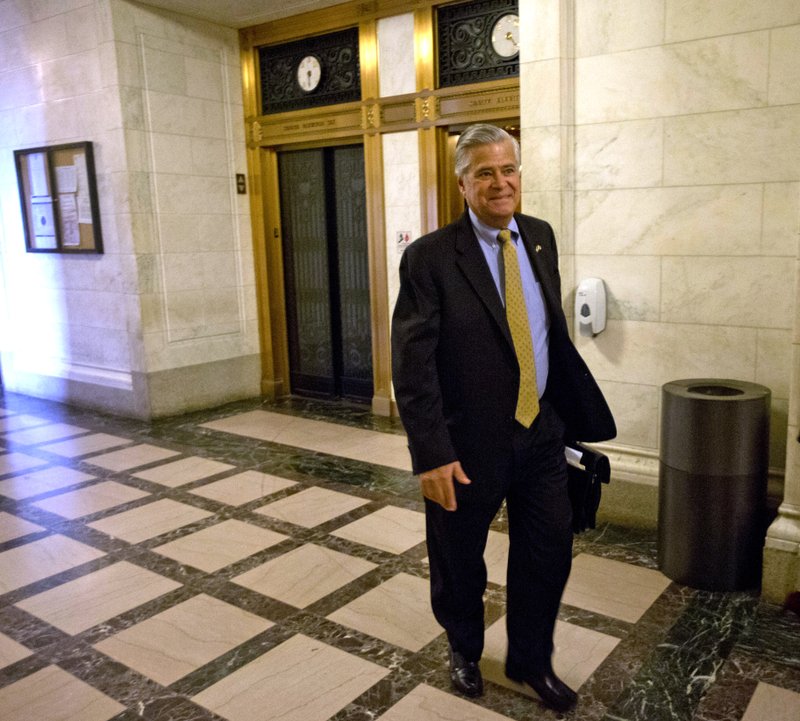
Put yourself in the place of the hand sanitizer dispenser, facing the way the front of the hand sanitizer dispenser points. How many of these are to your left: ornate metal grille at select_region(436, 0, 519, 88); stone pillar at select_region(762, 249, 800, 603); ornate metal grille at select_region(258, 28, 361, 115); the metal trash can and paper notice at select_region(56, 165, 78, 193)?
2

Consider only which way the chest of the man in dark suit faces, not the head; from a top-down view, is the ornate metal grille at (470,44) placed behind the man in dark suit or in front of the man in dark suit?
behind

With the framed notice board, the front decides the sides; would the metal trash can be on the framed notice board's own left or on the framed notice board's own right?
on the framed notice board's own left

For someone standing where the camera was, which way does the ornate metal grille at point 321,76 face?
facing the viewer and to the left of the viewer

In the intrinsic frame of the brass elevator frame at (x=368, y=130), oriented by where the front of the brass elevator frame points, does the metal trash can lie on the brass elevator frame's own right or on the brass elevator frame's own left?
on the brass elevator frame's own left

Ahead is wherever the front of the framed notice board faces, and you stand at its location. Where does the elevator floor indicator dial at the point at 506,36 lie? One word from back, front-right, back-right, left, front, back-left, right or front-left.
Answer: left

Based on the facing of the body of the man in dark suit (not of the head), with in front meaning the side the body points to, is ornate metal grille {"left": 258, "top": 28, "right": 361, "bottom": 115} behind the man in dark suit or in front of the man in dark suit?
behind

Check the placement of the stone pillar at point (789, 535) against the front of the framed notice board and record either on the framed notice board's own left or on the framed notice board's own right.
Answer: on the framed notice board's own left

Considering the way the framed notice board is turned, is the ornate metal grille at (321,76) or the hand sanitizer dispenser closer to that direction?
the hand sanitizer dispenser

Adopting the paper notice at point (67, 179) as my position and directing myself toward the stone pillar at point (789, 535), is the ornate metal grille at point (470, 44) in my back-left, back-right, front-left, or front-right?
front-left

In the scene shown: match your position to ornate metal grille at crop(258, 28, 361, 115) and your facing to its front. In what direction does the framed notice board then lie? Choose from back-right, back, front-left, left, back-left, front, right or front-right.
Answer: front-right

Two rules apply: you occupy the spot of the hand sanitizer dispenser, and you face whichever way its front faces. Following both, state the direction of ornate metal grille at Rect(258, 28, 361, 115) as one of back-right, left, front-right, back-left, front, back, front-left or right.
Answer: right

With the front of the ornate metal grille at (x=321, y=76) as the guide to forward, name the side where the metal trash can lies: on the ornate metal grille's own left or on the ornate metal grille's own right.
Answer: on the ornate metal grille's own left

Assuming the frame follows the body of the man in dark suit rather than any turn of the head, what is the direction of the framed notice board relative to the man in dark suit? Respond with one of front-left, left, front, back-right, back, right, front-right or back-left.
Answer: back
